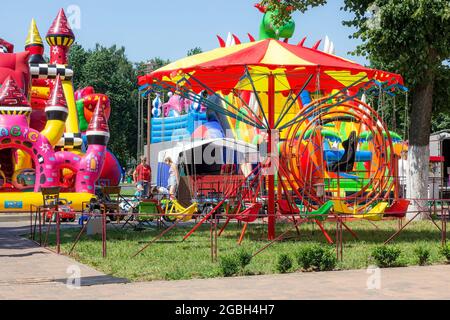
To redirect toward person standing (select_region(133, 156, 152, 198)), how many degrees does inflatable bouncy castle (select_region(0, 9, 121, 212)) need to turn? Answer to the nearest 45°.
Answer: approximately 90° to its left

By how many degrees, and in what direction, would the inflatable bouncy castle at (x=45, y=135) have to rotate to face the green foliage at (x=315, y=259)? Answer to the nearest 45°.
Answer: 0° — it already faces it

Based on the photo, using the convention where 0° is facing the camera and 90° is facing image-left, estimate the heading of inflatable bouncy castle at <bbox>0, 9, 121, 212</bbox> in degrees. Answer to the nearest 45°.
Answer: approximately 0°

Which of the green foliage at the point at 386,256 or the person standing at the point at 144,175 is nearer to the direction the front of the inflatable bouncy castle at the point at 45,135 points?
the green foliage

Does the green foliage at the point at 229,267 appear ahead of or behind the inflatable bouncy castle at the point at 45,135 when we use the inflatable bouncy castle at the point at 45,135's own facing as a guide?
ahead

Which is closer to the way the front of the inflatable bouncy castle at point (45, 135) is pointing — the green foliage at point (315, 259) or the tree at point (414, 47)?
the green foliage

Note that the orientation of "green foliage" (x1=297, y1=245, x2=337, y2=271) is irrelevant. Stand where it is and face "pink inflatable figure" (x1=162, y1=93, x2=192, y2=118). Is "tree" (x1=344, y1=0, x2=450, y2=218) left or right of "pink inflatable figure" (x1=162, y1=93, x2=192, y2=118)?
right

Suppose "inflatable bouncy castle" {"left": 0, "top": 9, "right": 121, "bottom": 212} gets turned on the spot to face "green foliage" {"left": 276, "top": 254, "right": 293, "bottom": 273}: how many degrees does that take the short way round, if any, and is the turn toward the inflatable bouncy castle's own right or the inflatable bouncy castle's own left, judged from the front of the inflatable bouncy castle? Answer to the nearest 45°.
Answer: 0° — it already faces it

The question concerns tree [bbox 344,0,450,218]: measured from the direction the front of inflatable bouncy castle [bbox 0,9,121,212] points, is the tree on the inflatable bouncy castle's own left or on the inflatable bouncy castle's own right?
on the inflatable bouncy castle's own left

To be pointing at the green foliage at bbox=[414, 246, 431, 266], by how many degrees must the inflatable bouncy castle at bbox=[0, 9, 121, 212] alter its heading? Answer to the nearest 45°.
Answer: approximately 45° to its left
